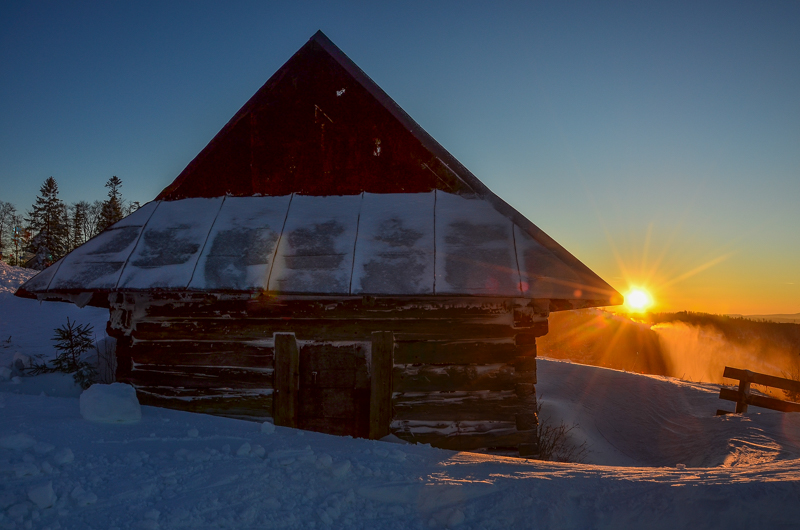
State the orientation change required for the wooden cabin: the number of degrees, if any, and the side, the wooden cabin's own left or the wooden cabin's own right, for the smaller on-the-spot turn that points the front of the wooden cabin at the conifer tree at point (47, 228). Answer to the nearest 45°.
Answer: approximately 135° to the wooden cabin's own right

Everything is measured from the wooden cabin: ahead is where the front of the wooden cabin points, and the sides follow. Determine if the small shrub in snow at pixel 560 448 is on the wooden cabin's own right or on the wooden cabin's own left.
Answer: on the wooden cabin's own left

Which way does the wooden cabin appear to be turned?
toward the camera
